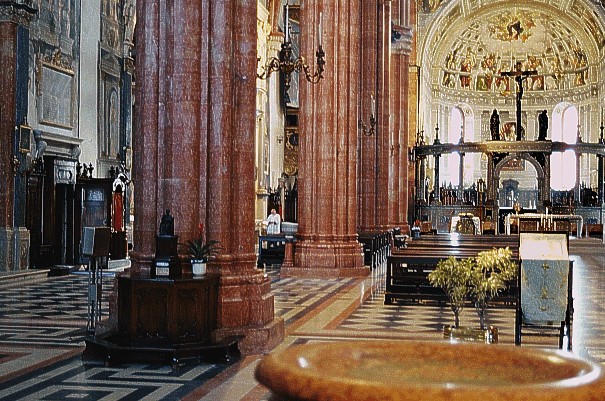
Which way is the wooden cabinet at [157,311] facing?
toward the camera

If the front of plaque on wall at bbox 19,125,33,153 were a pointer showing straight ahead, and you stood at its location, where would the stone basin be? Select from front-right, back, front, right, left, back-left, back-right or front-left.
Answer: front-right

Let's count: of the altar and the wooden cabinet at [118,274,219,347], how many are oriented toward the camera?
2

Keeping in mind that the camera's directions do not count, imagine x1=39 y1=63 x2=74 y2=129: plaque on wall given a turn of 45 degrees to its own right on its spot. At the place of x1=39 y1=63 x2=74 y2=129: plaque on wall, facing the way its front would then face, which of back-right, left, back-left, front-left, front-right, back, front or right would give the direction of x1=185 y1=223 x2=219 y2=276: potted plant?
front

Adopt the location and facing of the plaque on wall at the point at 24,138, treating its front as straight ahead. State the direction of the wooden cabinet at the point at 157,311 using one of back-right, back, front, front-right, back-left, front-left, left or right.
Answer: front-right

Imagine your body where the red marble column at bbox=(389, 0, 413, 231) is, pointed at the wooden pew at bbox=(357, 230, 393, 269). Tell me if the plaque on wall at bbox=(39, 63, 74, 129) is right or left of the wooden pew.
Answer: right

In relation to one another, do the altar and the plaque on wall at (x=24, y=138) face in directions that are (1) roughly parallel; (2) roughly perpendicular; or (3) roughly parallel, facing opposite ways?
roughly perpendicular

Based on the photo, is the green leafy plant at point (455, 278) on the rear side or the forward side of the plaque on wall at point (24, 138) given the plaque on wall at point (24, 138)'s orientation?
on the forward side

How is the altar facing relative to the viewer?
toward the camera

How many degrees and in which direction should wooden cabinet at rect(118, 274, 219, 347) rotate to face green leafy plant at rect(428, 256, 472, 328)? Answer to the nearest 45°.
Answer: approximately 90° to its left

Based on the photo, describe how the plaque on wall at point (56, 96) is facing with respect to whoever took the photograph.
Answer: facing the viewer and to the right of the viewer

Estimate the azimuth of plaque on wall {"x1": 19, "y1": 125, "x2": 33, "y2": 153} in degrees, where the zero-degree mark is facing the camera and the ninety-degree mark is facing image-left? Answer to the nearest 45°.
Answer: approximately 315°
